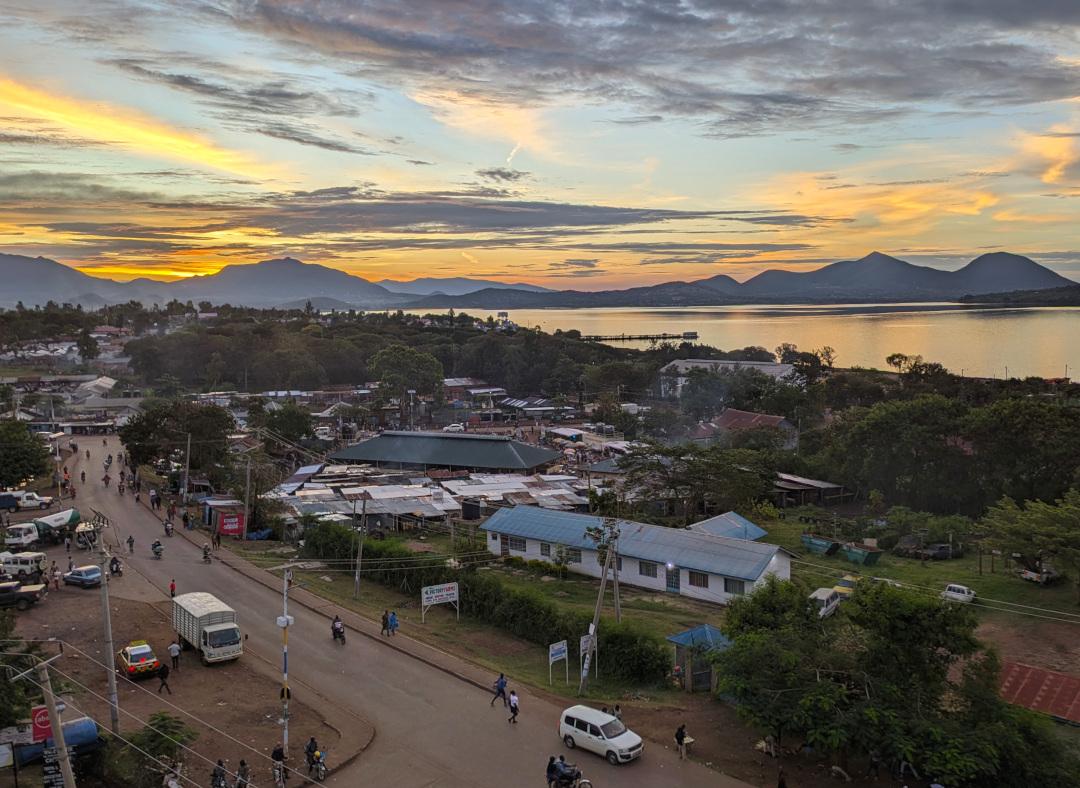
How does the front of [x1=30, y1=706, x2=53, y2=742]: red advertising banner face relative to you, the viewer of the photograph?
facing the viewer

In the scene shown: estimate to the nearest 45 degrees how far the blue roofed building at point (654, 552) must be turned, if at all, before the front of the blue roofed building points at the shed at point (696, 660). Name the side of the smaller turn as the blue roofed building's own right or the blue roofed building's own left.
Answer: approximately 45° to the blue roofed building's own left

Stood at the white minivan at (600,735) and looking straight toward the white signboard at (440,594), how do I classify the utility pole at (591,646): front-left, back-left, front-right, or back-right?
front-right

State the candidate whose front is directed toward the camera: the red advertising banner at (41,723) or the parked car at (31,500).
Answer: the red advertising banner

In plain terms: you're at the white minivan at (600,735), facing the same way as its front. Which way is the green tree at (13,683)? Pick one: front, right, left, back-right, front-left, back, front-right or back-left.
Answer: back-right

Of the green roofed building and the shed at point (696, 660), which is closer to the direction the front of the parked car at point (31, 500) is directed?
the green roofed building

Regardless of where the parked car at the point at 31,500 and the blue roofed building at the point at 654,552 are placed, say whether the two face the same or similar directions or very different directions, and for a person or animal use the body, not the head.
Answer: very different directions

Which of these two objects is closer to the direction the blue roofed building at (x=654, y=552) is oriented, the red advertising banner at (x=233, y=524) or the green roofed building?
the red advertising banner

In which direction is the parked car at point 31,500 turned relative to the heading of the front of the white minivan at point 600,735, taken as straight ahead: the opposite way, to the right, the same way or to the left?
to the left

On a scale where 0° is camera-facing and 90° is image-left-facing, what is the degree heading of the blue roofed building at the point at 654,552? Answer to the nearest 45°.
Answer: approximately 45°

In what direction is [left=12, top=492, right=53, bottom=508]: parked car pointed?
to the viewer's right

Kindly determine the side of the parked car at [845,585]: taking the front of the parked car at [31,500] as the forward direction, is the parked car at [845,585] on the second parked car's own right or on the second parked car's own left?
on the second parked car's own right

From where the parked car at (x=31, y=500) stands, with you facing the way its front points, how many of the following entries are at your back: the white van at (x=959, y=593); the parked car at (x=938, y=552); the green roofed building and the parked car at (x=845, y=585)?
0

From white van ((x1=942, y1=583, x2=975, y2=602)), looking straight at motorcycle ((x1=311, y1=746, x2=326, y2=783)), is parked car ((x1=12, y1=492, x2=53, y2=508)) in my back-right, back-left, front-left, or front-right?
front-right

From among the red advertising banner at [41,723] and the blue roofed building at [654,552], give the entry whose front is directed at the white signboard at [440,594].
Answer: the blue roofed building

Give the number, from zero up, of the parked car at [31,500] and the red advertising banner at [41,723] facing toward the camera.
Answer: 1

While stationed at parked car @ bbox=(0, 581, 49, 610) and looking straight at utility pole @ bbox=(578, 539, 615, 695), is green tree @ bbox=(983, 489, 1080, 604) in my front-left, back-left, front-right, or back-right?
front-left
